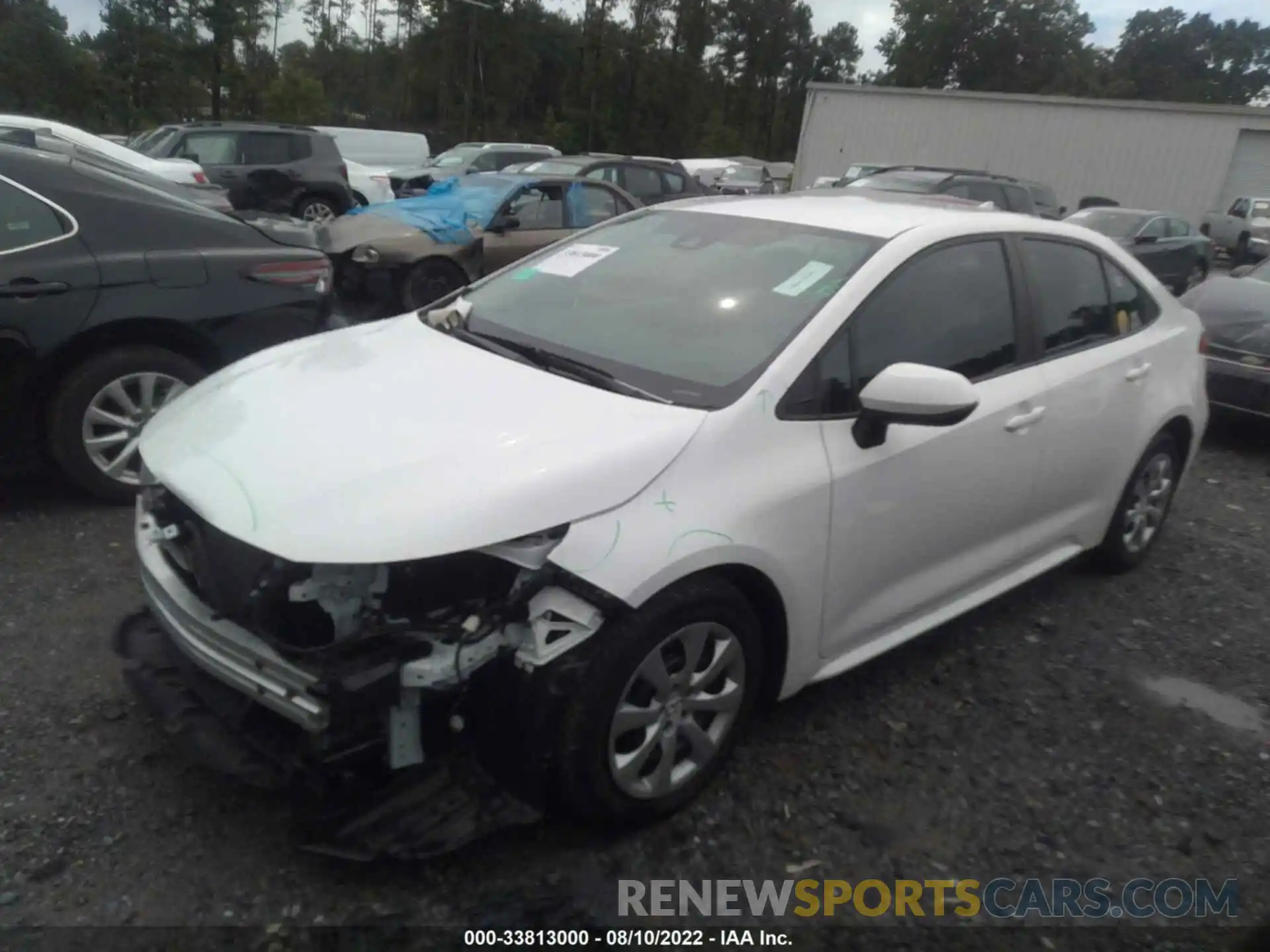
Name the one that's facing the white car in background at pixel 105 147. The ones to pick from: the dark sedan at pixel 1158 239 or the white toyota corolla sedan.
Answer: the dark sedan

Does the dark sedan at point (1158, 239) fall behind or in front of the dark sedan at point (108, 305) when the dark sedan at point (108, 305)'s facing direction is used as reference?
behind

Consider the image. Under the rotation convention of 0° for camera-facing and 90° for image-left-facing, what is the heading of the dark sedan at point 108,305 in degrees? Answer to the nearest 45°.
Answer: approximately 90°

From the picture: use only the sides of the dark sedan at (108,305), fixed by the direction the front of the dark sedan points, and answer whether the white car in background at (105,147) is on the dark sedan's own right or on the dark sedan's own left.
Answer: on the dark sedan's own right

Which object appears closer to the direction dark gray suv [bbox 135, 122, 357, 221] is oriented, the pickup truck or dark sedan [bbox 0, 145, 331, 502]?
the dark sedan

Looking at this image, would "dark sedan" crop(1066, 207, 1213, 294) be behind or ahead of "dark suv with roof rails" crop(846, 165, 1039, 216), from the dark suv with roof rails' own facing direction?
behind

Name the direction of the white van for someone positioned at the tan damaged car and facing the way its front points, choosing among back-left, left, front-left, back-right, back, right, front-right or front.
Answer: back-right

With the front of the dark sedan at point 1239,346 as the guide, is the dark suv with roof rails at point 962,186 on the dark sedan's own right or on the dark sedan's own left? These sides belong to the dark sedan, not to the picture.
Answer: on the dark sedan's own right

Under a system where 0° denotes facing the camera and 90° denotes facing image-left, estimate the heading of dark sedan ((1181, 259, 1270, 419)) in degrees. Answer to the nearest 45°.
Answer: approximately 45°
